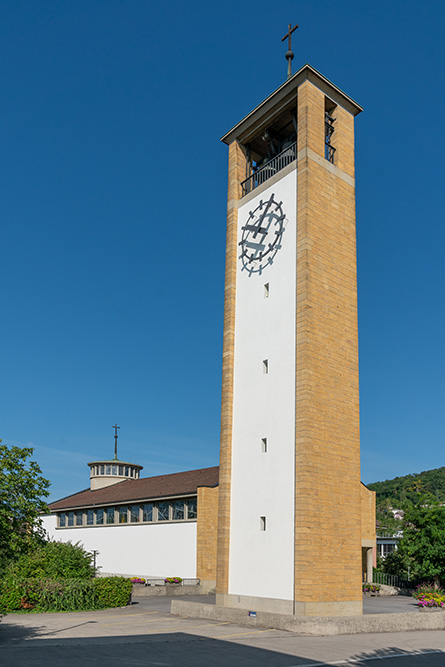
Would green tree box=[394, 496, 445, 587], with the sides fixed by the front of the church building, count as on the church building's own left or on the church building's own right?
on the church building's own left

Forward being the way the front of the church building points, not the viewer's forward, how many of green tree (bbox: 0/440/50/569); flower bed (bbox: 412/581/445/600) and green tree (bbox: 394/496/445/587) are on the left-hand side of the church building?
2

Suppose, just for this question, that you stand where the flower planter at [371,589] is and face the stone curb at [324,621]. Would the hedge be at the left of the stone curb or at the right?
right

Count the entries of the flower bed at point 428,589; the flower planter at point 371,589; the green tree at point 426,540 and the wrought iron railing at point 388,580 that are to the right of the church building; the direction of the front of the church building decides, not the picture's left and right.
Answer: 0

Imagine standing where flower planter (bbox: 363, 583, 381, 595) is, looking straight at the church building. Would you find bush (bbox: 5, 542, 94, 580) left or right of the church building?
right

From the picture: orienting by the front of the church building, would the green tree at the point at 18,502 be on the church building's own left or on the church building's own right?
on the church building's own right

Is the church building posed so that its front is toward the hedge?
no

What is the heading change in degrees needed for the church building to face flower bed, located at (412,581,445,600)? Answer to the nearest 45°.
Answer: approximately 90° to its left

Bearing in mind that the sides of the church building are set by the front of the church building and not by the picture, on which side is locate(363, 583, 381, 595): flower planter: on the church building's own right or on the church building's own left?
on the church building's own left

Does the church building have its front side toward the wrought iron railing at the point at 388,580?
no
